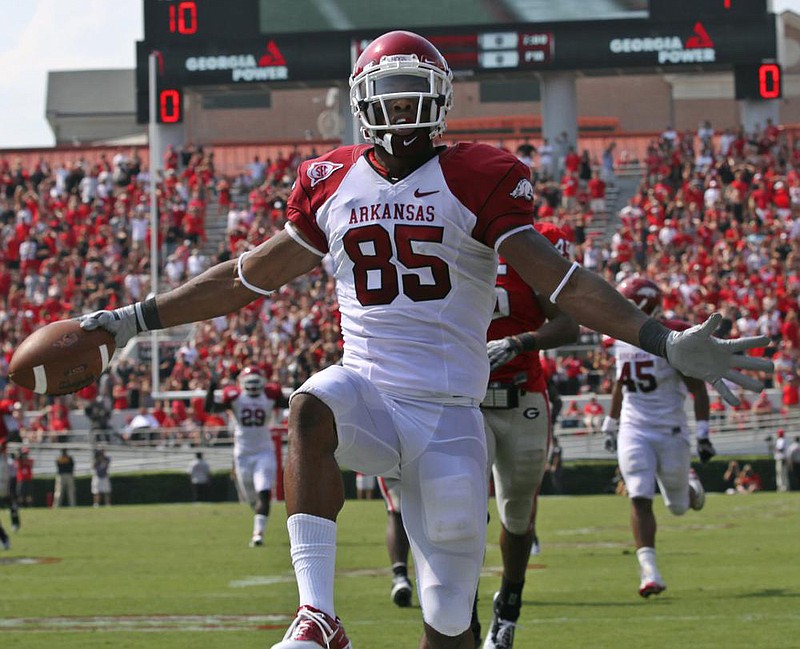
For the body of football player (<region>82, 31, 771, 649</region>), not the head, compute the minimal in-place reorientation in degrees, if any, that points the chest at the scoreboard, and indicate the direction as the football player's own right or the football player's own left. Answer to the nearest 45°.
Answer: approximately 180°

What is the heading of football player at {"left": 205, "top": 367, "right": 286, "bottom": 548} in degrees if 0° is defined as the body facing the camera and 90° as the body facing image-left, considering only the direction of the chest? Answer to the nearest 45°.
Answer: approximately 0°

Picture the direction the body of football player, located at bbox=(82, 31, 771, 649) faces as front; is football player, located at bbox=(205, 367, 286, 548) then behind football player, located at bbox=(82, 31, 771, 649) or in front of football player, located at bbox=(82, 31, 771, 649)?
behind

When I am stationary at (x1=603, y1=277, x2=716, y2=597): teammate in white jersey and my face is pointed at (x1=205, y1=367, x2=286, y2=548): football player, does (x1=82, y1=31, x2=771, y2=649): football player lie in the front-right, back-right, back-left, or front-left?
back-left

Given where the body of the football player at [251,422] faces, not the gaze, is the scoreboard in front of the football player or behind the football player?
behind

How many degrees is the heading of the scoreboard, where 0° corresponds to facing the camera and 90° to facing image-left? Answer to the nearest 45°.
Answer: approximately 0°

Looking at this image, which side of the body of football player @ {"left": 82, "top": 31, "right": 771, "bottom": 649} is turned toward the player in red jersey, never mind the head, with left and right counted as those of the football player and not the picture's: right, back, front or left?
back

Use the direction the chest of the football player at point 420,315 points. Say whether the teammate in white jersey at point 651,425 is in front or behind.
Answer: behind
